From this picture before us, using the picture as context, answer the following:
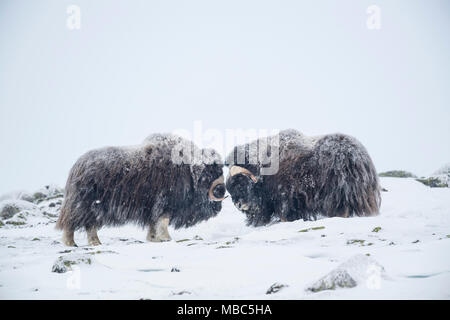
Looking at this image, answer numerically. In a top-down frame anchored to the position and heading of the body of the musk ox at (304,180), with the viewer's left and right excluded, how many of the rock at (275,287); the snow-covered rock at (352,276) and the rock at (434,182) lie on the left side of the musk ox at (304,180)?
2

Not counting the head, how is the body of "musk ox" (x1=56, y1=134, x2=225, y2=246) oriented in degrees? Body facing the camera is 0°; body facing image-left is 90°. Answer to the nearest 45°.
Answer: approximately 270°

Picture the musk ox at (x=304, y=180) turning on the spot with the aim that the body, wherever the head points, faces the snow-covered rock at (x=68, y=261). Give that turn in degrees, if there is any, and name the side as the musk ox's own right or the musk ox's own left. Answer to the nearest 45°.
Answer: approximately 45° to the musk ox's own left

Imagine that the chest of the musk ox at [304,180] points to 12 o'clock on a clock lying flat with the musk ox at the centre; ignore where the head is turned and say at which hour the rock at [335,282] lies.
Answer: The rock is roughly at 9 o'clock from the musk ox.

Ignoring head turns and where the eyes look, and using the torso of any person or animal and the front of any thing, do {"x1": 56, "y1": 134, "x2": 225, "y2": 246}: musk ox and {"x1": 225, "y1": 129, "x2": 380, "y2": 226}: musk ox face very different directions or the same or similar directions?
very different directions

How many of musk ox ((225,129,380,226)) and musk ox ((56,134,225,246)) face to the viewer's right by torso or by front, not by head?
1

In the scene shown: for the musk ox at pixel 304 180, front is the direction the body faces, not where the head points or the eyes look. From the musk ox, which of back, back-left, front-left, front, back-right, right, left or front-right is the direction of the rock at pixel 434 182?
back-right

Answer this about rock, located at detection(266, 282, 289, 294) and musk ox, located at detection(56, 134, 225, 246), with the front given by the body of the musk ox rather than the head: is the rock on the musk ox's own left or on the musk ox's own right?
on the musk ox's own right

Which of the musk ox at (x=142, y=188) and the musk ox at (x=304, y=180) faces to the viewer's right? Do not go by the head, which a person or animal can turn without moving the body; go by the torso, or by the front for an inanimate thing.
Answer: the musk ox at (x=142, y=188)

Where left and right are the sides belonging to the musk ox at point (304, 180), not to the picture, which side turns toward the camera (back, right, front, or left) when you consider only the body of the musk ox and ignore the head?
left
